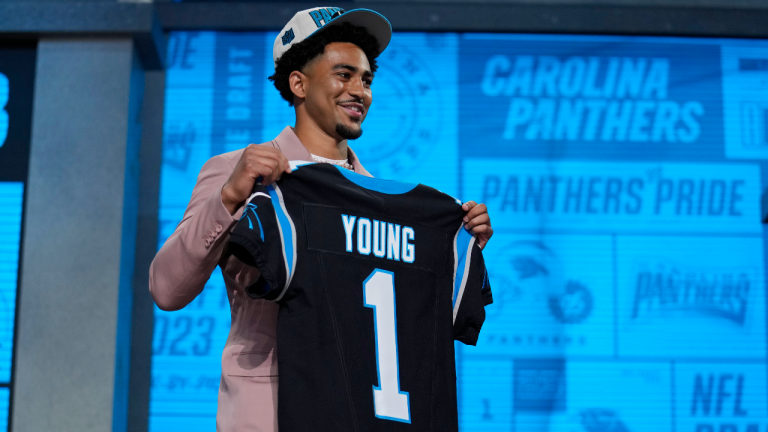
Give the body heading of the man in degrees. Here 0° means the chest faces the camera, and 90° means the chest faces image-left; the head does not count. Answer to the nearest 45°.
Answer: approximately 315°

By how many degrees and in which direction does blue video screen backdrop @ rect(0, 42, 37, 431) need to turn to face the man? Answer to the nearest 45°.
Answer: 0° — it already faces them

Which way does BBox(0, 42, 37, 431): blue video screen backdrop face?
toward the camera

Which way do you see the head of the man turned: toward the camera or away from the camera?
toward the camera

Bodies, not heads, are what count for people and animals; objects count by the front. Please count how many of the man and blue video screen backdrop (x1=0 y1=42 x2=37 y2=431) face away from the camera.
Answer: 0
